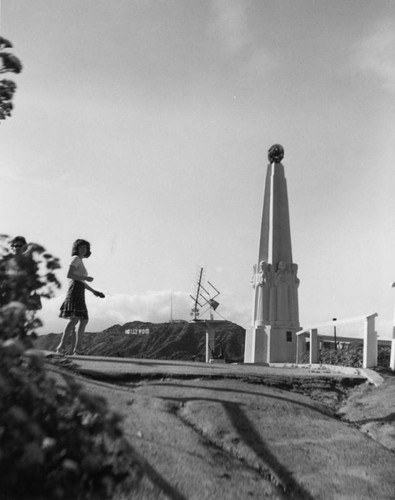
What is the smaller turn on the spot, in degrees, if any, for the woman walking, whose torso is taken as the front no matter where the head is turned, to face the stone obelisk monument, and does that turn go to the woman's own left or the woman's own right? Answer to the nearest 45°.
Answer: approximately 45° to the woman's own left

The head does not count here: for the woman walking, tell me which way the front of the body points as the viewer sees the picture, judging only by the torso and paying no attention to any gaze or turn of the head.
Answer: to the viewer's right

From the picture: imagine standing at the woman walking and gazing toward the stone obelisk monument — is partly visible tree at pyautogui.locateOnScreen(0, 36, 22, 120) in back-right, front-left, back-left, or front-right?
back-right

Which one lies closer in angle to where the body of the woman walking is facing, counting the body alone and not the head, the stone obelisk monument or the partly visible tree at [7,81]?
the stone obelisk monument

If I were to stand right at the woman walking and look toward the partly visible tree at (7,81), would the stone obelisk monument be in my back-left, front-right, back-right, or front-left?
back-left

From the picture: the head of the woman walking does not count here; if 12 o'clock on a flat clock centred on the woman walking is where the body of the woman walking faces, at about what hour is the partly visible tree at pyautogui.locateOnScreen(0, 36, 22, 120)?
The partly visible tree is roughly at 3 o'clock from the woman walking.
